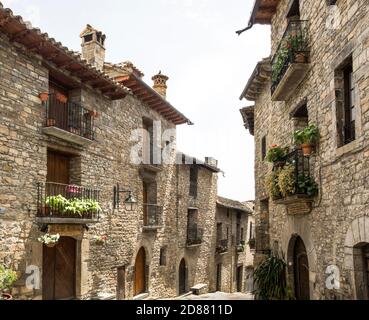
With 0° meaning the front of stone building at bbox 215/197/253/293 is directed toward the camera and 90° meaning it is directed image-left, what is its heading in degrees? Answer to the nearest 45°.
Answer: approximately 315°

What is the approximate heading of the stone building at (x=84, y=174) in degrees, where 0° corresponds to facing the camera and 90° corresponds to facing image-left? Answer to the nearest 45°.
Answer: approximately 315°

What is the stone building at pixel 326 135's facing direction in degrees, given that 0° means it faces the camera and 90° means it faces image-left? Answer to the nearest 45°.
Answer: approximately 45°

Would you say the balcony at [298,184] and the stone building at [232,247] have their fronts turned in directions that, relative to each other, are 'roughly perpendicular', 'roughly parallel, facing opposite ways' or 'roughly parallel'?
roughly perpendicular

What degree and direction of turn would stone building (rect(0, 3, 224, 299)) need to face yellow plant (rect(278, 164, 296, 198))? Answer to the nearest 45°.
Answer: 0° — it already faces it

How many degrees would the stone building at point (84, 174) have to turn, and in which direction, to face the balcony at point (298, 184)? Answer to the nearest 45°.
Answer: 0° — it already faces it
